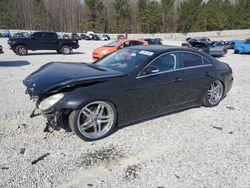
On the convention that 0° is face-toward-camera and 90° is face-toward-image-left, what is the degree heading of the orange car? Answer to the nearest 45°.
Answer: approximately 45°

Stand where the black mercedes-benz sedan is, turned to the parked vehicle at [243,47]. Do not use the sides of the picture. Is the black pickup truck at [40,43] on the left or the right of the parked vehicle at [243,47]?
left

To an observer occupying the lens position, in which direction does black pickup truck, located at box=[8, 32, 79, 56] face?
facing to the left of the viewer

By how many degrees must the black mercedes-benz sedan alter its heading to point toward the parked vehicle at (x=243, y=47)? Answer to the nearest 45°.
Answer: approximately 180°

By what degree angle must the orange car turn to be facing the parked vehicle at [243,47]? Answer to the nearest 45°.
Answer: approximately 180°

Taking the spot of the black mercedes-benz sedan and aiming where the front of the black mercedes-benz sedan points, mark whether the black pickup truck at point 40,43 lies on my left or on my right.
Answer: on my right

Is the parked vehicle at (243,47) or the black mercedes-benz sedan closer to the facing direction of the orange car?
the black mercedes-benz sedan

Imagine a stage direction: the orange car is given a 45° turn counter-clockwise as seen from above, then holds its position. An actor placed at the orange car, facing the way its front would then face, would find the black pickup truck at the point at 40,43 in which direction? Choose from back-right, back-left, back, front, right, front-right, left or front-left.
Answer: back-right

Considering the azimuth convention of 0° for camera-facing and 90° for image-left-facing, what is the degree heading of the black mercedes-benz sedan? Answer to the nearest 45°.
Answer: approximately 45°

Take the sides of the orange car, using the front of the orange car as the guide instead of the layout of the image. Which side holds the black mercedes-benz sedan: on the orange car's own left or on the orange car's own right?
on the orange car's own left
